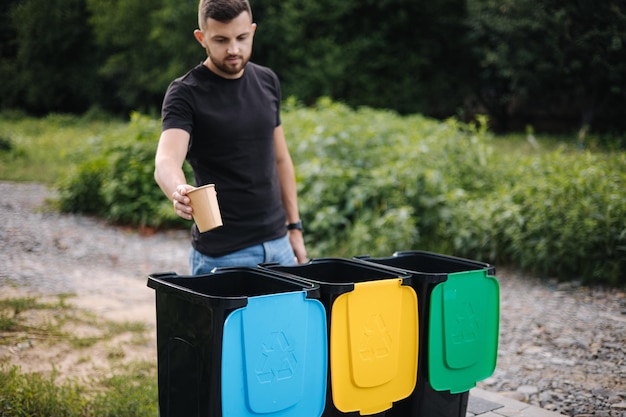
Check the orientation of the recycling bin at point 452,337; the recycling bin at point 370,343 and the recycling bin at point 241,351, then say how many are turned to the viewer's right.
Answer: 0
